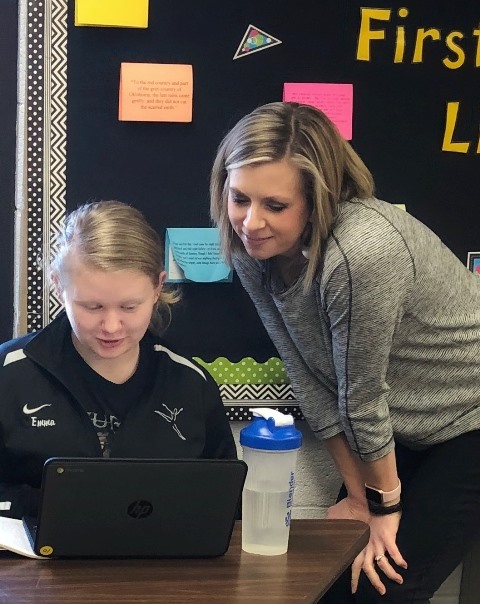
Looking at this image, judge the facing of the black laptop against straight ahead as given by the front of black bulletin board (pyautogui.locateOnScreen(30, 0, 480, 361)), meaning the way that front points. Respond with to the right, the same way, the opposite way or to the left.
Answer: the opposite way

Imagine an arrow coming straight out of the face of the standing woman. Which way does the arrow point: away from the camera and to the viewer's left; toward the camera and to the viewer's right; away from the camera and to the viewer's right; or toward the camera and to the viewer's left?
toward the camera and to the viewer's left

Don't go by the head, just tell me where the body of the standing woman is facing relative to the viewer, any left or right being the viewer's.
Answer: facing the viewer and to the left of the viewer

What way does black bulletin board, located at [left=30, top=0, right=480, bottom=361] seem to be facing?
toward the camera

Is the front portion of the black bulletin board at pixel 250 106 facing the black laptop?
yes

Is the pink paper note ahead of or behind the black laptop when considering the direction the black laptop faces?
ahead

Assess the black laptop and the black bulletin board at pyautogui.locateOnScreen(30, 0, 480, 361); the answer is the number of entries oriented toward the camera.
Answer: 1

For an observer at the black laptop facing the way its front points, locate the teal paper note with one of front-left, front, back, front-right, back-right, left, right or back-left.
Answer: front

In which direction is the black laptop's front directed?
away from the camera

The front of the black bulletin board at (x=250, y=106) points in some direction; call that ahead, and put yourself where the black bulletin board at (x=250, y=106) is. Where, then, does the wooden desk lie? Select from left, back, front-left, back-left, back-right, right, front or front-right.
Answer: front

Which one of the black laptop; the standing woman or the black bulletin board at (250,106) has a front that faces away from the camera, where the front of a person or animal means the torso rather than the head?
the black laptop
